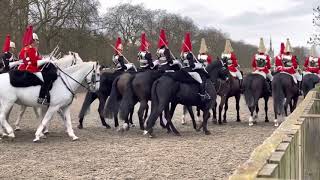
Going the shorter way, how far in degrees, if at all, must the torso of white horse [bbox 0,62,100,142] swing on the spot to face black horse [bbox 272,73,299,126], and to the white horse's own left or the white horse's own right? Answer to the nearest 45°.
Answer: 0° — it already faces it

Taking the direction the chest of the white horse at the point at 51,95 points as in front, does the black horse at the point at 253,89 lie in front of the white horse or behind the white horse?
in front

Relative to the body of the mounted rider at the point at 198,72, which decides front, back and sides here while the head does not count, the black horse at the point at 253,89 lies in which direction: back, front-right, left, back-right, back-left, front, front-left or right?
front-left

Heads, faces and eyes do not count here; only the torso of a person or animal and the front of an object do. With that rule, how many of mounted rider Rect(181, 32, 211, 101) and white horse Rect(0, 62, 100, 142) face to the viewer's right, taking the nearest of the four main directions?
2

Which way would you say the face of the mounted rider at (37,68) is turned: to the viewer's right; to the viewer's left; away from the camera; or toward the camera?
to the viewer's right

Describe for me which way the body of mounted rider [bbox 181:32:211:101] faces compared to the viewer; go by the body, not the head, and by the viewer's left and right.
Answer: facing to the right of the viewer

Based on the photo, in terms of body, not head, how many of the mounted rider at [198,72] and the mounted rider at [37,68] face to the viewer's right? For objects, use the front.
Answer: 2

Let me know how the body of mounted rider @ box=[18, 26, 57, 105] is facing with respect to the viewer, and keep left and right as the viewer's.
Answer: facing to the right of the viewer

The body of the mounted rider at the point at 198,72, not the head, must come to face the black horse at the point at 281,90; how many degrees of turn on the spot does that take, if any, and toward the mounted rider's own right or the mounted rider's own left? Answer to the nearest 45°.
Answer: approximately 45° to the mounted rider's own left

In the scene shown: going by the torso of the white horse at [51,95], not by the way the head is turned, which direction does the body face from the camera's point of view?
to the viewer's right
